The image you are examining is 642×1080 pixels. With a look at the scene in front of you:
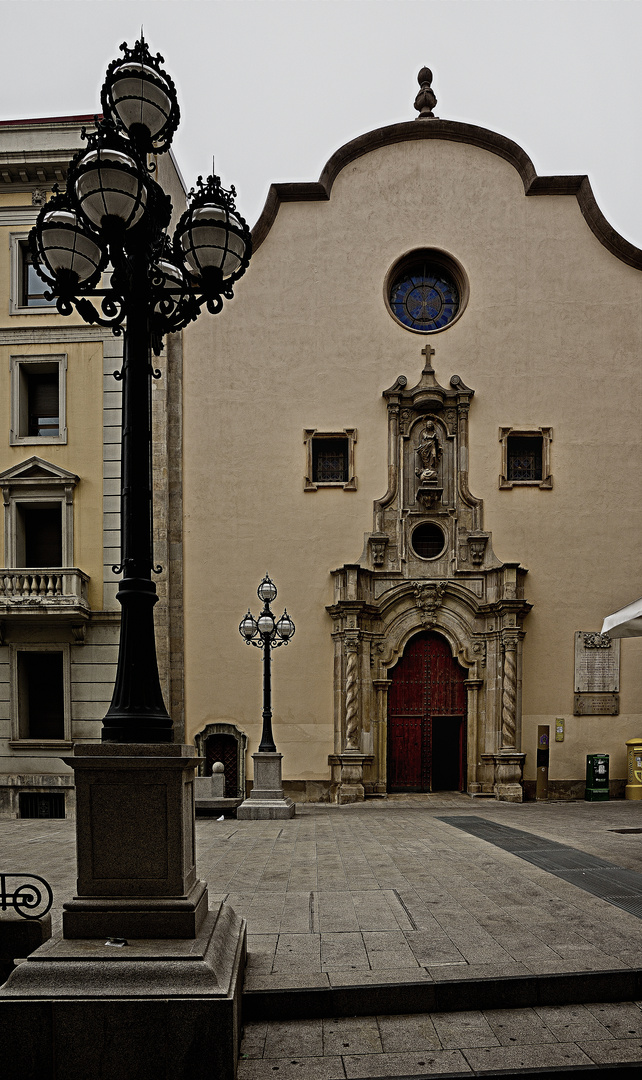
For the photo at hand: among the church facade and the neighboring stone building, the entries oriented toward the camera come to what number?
2

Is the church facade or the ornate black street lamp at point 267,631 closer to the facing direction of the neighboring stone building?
the ornate black street lamp

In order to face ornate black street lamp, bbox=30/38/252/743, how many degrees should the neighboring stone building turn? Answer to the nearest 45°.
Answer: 0° — it already faces it

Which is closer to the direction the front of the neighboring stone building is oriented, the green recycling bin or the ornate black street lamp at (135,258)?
the ornate black street lamp

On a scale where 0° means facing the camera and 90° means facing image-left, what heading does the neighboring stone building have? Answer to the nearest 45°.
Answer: approximately 0°

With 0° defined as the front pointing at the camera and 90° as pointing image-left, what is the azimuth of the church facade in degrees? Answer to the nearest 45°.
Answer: approximately 0°
